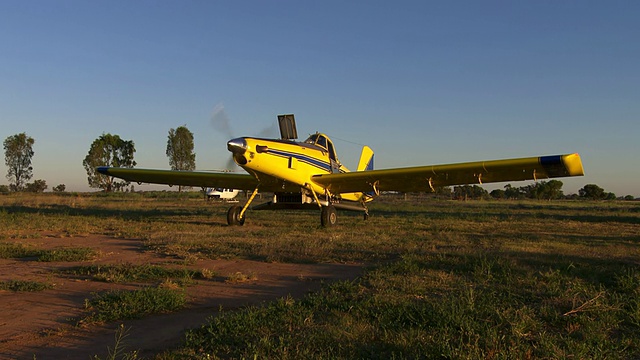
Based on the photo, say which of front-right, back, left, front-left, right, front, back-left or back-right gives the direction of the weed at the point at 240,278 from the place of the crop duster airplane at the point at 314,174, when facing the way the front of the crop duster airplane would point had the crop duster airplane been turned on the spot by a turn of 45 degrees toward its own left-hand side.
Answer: front

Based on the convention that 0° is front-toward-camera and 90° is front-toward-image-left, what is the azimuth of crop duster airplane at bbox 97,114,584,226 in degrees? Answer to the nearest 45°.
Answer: approximately 45°
